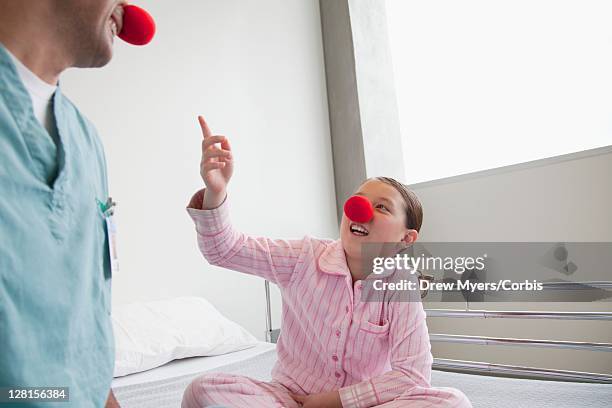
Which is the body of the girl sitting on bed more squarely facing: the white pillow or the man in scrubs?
the man in scrubs

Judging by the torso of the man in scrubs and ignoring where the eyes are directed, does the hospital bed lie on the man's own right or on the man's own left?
on the man's own left

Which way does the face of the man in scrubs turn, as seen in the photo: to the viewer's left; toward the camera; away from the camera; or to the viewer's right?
to the viewer's right

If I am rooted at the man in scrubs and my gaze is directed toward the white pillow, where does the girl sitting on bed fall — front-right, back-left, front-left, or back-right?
front-right

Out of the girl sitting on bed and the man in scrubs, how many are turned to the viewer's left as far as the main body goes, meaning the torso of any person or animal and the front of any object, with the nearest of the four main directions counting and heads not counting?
0

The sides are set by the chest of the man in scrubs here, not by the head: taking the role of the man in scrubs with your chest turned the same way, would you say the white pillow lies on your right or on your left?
on your left

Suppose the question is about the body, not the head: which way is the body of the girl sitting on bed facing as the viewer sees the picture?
toward the camera

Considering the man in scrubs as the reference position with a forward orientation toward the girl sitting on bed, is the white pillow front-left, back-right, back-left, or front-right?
front-left

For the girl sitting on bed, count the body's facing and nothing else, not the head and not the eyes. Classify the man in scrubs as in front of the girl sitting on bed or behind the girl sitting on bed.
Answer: in front
